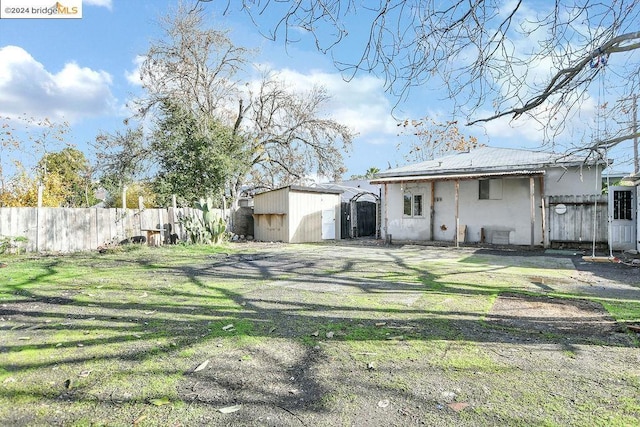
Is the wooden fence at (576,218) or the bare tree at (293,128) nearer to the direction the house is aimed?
the wooden fence

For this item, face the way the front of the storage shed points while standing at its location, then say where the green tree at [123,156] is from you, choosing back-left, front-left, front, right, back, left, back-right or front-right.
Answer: back-right

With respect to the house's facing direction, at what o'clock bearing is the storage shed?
The storage shed is roughly at 3 o'clock from the house.

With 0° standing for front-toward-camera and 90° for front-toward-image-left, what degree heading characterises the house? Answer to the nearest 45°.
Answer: approximately 0°

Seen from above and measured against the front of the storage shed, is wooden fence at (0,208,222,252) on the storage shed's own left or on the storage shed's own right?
on the storage shed's own right

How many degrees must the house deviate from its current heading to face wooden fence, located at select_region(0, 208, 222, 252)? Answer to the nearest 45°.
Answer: approximately 45° to its right

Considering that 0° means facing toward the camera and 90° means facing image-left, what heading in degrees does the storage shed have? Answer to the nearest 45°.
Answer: approximately 315°

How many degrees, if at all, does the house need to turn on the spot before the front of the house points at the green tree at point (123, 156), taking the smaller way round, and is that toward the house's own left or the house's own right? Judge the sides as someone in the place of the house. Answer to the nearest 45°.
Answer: approximately 90° to the house's own right
